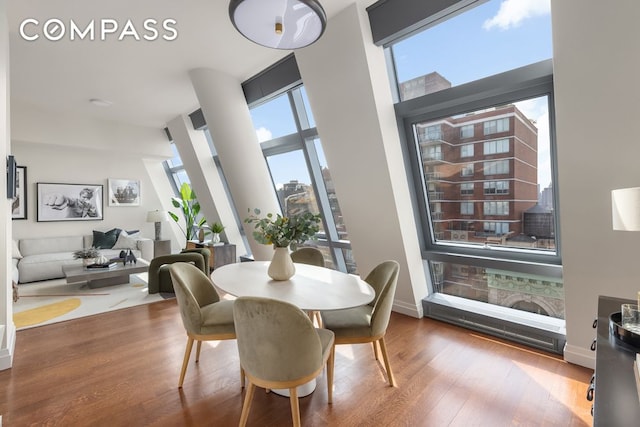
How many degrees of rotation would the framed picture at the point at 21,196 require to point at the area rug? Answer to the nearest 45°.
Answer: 0° — it already faces it

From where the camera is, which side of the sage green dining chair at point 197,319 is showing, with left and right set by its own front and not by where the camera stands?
right

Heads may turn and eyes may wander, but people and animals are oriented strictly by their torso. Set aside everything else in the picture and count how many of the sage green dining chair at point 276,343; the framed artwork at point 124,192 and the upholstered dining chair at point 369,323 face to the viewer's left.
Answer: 1

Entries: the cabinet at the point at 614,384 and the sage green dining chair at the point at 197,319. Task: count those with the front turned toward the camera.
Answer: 0

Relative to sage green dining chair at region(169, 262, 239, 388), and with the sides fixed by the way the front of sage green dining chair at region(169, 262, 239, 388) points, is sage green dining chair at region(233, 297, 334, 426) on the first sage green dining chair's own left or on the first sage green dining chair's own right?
on the first sage green dining chair's own right

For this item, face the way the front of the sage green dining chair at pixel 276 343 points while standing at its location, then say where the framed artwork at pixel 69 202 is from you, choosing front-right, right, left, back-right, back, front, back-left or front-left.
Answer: left

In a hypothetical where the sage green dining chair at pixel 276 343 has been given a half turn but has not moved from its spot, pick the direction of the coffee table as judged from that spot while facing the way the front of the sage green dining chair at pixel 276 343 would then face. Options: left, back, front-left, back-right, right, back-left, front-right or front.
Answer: right

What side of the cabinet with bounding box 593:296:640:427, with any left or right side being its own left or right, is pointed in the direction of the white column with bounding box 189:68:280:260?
front

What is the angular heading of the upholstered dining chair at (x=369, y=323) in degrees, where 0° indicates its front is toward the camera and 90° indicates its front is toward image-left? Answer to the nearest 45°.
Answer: approximately 90°
